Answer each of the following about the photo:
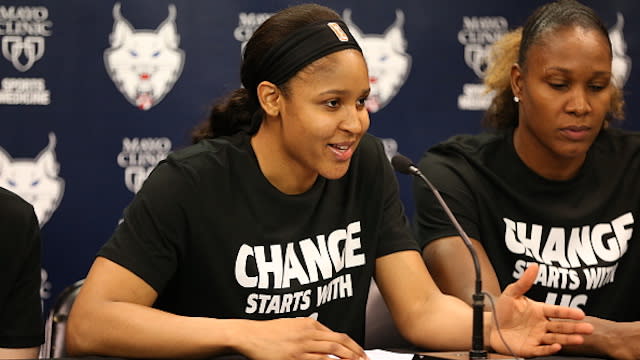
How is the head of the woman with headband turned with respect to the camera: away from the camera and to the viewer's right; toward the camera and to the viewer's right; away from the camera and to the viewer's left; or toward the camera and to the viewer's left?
toward the camera and to the viewer's right

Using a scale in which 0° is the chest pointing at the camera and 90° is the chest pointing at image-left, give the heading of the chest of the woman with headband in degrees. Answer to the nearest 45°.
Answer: approximately 315°
